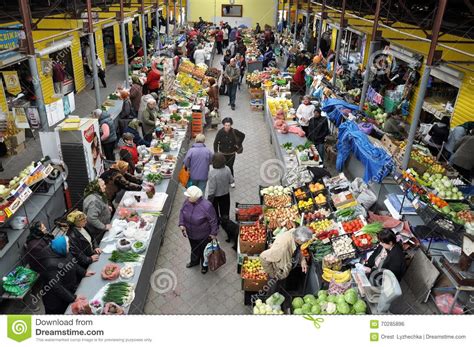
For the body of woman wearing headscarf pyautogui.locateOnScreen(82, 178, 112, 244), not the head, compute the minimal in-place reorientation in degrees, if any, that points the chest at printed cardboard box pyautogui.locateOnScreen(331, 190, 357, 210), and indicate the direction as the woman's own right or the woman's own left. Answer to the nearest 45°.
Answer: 0° — they already face it

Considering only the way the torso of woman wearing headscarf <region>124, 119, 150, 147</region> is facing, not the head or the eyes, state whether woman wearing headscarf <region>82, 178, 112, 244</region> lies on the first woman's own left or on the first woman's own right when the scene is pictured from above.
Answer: on the first woman's own right

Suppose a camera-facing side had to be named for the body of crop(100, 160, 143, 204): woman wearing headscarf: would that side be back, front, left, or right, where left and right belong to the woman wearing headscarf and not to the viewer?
right

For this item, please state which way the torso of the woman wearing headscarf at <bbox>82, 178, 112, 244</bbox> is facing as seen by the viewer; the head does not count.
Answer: to the viewer's right

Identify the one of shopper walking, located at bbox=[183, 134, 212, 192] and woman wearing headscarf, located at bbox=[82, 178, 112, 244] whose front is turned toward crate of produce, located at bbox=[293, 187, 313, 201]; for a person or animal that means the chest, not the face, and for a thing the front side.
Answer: the woman wearing headscarf

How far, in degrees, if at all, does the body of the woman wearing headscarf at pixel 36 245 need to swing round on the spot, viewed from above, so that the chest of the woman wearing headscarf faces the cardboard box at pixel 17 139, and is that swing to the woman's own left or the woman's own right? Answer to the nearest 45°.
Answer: approximately 90° to the woman's own left

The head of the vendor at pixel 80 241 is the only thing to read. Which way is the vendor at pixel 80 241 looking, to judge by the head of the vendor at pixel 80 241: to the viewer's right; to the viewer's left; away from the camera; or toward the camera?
to the viewer's right

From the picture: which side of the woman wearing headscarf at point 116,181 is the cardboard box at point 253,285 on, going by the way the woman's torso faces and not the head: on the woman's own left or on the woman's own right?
on the woman's own right

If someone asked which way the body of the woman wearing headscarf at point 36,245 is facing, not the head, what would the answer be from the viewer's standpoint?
to the viewer's right

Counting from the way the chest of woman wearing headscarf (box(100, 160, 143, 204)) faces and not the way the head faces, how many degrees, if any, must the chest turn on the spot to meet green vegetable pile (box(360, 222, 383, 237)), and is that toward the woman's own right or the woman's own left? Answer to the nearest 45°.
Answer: approximately 45° to the woman's own right
